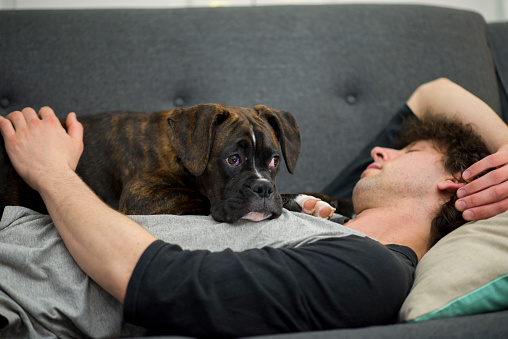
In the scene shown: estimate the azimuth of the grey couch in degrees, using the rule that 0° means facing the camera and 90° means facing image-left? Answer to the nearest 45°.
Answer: approximately 0°
